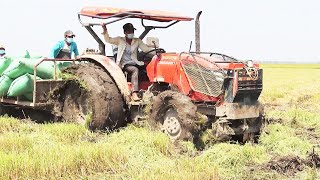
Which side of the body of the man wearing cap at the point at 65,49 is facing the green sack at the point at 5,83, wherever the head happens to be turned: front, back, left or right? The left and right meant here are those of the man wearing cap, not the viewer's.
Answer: right

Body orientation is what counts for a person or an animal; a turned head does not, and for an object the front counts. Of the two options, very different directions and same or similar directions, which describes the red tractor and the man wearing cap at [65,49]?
same or similar directions

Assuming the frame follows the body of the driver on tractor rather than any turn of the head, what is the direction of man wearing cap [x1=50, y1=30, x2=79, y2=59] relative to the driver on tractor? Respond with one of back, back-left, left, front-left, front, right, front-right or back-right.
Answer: back

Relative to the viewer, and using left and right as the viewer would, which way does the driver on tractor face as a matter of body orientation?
facing the viewer and to the right of the viewer

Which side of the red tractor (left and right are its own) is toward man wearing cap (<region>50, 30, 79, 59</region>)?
back

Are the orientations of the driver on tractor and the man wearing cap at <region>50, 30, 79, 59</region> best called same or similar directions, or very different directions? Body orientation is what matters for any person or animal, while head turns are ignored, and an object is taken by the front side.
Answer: same or similar directions

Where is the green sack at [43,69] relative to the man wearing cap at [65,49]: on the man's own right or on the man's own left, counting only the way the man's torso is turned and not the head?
on the man's own right

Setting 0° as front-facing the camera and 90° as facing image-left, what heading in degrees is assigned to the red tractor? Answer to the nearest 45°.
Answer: approximately 315°

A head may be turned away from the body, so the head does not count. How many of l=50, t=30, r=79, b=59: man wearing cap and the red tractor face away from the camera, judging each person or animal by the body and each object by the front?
0

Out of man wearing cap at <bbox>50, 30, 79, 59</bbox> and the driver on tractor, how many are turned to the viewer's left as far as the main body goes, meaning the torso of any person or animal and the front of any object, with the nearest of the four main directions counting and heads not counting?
0

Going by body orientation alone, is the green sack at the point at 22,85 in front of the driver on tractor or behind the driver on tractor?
behind

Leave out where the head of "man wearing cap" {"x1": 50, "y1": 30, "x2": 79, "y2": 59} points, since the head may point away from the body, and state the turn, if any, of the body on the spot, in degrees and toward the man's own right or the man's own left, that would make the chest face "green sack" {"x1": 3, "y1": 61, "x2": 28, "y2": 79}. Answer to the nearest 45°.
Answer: approximately 90° to the man's own right
